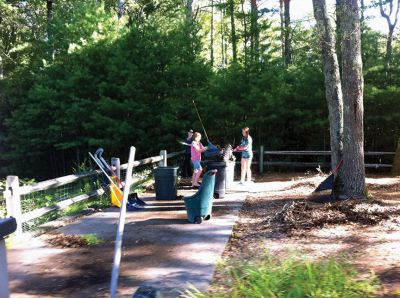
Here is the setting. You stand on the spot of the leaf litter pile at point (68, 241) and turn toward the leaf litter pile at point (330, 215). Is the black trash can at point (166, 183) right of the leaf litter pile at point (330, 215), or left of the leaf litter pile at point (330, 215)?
left

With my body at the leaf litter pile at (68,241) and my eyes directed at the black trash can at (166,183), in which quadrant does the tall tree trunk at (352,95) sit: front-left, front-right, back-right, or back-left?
front-right

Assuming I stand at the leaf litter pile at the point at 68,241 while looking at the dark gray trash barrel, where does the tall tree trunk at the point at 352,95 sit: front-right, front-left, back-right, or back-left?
front-right

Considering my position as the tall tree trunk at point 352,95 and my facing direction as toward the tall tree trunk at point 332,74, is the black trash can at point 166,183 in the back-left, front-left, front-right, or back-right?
front-left

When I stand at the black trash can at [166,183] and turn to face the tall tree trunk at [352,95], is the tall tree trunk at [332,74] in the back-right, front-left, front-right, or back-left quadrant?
front-left

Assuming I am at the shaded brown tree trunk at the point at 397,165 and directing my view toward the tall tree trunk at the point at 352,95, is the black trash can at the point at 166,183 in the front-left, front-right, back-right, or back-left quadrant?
front-right

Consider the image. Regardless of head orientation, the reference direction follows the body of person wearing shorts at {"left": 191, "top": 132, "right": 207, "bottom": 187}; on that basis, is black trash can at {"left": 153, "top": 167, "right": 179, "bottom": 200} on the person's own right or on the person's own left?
on the person's own right

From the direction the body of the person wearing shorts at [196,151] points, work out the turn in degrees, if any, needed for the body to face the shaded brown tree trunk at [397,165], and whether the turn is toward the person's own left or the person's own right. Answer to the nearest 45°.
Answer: approximately 45° to the person's own left

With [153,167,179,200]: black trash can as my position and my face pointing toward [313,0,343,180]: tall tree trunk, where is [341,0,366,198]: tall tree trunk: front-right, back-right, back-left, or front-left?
front-right
